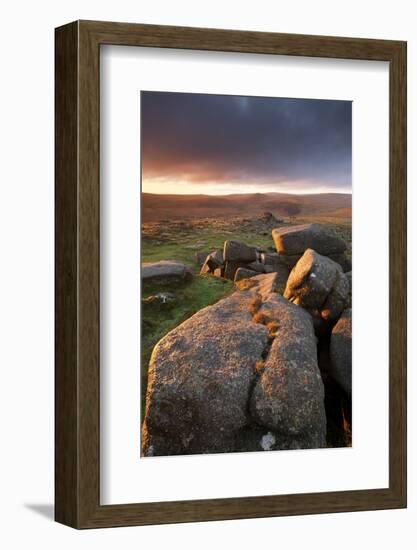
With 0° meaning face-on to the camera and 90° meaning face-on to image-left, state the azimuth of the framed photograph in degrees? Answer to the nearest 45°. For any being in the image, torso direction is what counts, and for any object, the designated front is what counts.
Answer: approximately 315°
